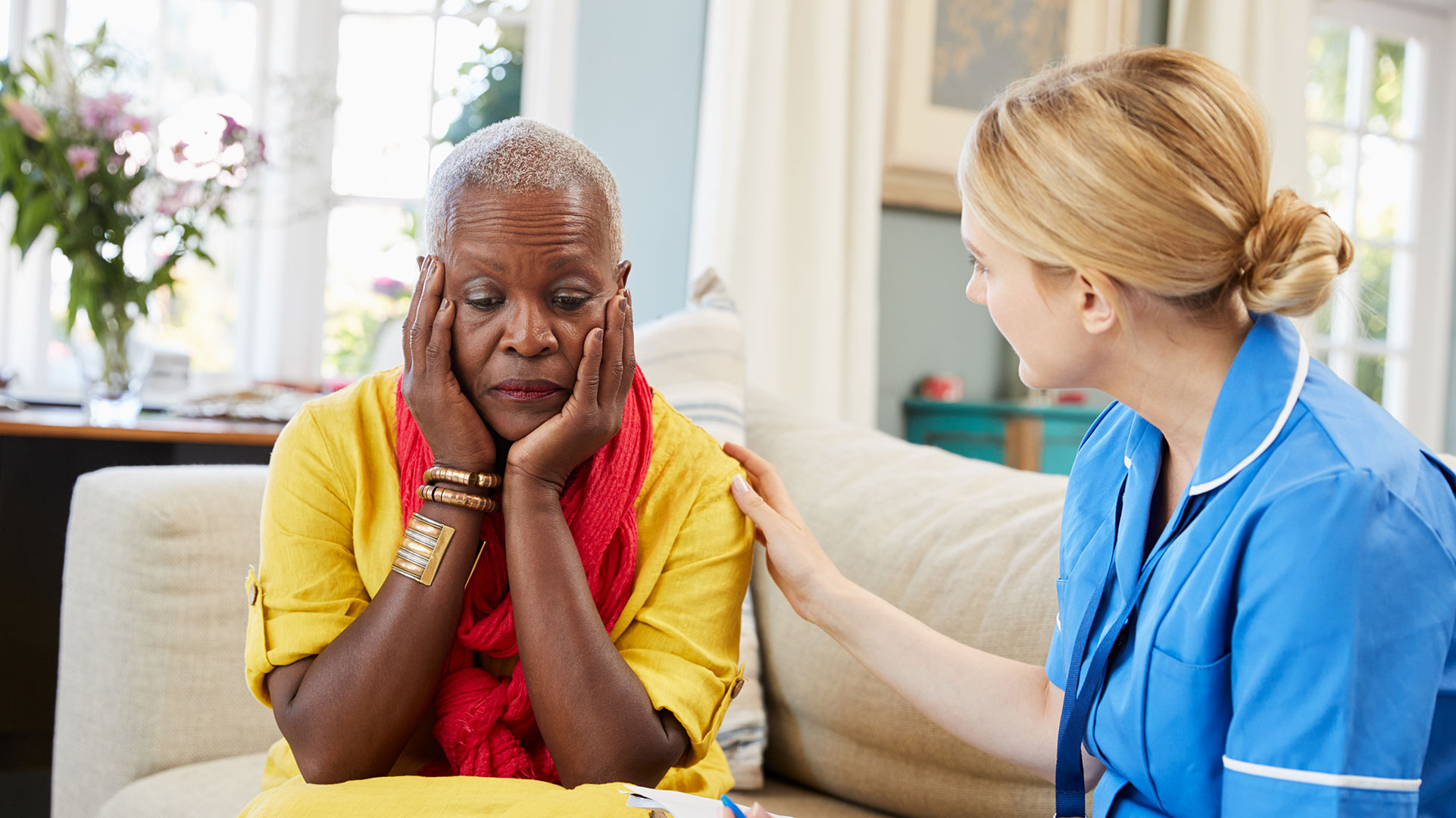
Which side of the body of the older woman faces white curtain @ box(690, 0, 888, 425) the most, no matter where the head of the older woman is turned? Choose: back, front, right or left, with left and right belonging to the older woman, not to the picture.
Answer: back

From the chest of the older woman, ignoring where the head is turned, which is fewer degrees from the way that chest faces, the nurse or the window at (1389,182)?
the nurse

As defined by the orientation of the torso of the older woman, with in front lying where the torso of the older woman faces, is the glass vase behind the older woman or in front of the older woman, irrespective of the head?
behind

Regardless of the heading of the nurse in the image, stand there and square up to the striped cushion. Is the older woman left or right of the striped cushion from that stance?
left

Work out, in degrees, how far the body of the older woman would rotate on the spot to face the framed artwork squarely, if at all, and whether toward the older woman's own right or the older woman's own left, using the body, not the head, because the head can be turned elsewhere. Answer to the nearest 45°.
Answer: approximately 135° to the older woman's own left

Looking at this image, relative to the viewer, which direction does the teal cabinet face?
toward the camera

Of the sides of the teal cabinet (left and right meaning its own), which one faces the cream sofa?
front

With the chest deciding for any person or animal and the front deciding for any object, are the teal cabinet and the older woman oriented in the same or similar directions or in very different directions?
same or similar directions

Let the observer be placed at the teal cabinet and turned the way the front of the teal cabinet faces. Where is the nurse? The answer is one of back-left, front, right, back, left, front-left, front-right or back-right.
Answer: front

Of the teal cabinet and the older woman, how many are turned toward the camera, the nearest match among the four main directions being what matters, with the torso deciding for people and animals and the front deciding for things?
2

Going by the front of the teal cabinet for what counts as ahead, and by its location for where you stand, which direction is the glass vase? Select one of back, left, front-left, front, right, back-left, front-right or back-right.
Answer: front-right

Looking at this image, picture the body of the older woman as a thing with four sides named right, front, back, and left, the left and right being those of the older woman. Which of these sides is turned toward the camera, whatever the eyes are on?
front

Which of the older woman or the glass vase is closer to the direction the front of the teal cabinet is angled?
the older woman

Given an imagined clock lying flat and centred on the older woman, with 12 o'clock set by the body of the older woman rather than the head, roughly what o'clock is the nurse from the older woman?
The nurse is roughly at 10 o'clock from the older woman.

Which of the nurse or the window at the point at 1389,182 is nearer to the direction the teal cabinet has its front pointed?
the nurse

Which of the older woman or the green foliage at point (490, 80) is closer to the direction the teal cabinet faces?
the older woman
